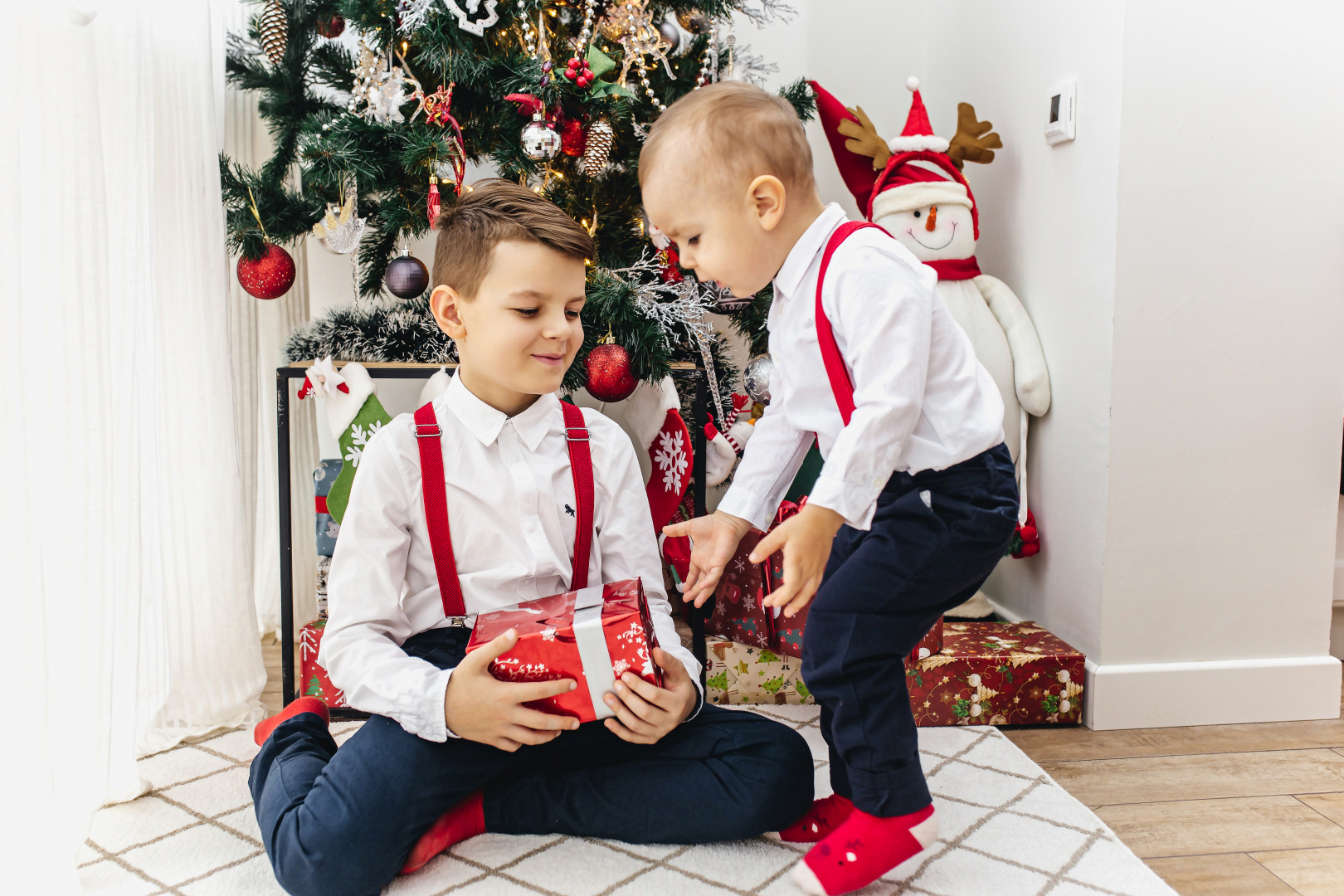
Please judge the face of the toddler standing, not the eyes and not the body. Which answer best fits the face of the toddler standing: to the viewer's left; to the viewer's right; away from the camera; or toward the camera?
to the viewer's left

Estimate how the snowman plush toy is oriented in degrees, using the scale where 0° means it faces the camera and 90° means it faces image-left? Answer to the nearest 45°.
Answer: approximately 0°

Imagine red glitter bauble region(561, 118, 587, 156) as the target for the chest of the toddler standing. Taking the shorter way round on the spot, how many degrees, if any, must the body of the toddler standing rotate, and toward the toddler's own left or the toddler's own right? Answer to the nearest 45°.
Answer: approximately 45° to the toddler's own right

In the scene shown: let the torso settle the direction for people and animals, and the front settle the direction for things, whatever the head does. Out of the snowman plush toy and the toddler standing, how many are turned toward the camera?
1

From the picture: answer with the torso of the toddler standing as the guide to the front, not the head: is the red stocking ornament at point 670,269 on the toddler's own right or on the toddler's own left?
on the toddler's own right

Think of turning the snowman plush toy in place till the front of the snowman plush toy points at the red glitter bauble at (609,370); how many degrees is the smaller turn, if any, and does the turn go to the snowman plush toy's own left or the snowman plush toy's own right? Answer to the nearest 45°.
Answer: approximately 45° to the snowman plush toy's own right

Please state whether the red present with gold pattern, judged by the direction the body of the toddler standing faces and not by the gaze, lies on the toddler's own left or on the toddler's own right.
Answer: on the toddler's own right

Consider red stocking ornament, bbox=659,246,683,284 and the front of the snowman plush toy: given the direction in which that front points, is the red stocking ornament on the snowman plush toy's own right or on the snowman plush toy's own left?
on the snowman plush toy's own right

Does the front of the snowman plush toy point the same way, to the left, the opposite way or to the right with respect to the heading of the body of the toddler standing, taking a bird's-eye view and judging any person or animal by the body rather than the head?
to the left

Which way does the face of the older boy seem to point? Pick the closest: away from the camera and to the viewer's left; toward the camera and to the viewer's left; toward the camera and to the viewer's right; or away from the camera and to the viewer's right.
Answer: toward the camera and to the viewer's right

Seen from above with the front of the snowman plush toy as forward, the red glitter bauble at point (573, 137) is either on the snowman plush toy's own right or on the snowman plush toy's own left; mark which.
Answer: on the snowman plush toy's own right

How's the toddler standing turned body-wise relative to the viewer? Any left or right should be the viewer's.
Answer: facing to the left of the viewer

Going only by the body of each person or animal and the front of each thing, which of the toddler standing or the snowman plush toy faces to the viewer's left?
the toddler standing

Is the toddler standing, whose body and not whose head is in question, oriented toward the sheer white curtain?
yes

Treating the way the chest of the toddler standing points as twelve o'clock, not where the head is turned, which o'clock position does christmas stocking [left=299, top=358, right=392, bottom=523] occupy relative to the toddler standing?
The christmas stocking is roughly at 1 o'clock from the toddler standing.
